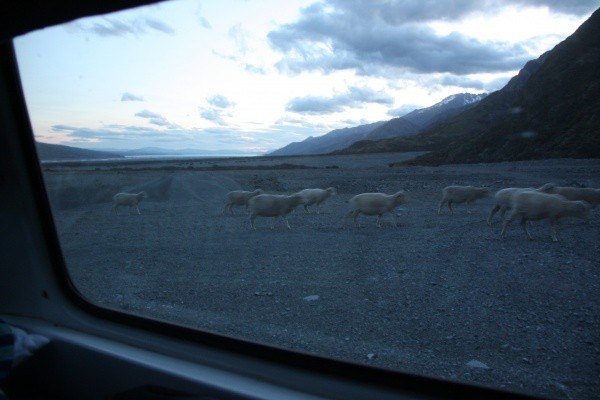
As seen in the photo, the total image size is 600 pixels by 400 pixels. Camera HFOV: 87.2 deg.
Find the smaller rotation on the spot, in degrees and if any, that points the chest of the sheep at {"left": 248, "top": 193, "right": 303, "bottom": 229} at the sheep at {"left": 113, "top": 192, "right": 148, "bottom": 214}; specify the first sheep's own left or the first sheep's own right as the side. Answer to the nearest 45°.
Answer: approximately 180°

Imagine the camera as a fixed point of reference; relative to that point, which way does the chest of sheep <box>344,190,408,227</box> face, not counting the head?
to the viewer's right

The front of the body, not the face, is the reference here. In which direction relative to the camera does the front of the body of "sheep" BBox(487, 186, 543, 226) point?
to the viewer's right

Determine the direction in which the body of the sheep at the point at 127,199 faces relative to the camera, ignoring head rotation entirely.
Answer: to the viewer's right

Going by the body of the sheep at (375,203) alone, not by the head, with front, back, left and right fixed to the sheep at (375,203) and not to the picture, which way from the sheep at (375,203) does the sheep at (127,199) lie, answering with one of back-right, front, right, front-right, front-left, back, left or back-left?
back

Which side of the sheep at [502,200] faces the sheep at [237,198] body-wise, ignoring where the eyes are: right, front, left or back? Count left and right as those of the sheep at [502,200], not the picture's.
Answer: back

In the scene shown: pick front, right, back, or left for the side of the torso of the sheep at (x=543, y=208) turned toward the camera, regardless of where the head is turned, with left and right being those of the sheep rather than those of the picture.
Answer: right

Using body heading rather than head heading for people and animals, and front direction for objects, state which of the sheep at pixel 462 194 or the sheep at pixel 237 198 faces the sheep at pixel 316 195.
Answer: the sheep at pixel 237 198

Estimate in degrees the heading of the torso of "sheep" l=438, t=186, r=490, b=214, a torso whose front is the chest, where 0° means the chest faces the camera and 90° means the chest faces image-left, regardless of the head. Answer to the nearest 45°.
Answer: approximately 270°

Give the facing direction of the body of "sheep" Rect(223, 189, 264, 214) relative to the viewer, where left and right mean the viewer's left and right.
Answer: facing to the right of the viewer

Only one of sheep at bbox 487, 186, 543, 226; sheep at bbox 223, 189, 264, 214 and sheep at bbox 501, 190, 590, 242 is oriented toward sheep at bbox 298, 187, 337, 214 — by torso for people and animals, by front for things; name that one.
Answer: sheep at bbox 223, 189, 264, 214
